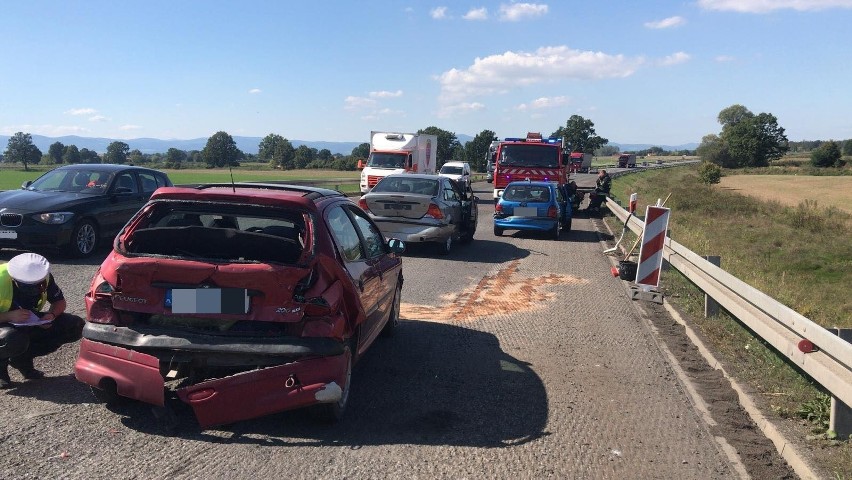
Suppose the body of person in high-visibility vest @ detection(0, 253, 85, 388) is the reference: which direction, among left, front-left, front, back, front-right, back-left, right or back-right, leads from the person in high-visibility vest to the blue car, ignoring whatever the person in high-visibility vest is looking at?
left

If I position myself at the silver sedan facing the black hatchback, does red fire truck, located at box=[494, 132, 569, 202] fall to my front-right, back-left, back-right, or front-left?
back-right

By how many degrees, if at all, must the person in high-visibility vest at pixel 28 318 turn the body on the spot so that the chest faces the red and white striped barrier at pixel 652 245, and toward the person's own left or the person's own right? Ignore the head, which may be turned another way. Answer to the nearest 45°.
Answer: approximately 45° to the person's own left

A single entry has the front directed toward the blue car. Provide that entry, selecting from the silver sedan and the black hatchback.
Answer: the silver sedan

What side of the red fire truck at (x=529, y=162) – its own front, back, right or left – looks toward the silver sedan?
front

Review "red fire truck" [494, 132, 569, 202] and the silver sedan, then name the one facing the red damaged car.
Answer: the red fire truck

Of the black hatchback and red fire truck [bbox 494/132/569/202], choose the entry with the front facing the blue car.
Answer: the red fire truck

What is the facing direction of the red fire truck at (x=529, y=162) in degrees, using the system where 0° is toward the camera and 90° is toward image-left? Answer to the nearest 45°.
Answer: approximately 0°

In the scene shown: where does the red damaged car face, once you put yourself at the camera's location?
facing away from the viewer and to the right of the viewer

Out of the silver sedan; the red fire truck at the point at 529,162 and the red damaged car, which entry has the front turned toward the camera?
the red fire truck

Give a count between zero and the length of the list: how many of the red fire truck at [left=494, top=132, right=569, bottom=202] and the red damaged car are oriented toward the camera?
1

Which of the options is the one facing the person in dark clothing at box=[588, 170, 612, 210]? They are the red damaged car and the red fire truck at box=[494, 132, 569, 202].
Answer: the red damaged car

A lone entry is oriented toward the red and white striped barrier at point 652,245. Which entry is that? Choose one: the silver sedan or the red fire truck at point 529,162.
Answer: the red fire truck

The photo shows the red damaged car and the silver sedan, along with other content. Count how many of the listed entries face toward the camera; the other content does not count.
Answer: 0

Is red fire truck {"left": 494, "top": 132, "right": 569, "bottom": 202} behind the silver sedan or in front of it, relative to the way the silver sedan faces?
in front

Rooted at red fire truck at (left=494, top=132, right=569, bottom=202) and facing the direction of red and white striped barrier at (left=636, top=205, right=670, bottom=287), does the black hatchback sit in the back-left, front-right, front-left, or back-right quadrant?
front-right
